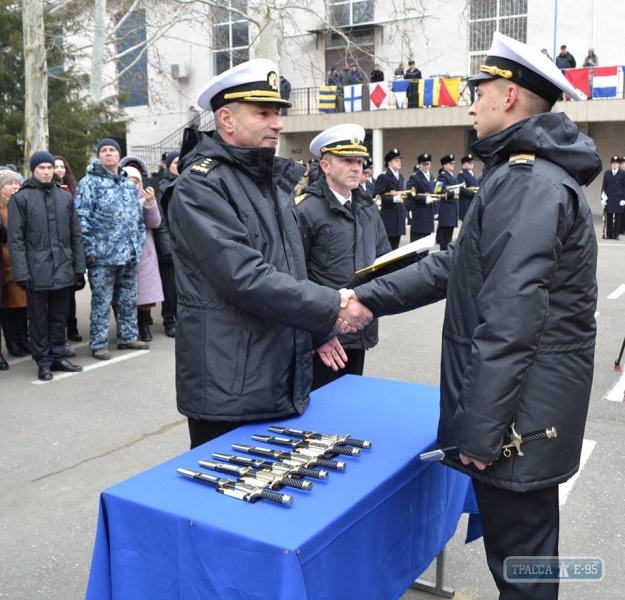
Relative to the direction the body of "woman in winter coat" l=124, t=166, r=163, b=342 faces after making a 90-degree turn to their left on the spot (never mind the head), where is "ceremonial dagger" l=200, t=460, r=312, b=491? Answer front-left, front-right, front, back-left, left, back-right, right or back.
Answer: back-right

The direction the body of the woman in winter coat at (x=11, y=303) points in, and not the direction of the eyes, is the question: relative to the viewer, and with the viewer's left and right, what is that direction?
facing the viewer and to the right of the viewer

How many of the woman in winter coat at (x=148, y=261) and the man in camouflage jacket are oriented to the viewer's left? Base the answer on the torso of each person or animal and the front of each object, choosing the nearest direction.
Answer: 0

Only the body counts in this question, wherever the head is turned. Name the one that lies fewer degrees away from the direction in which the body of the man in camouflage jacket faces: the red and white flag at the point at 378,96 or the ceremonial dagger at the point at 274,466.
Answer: the ceremonial dagger

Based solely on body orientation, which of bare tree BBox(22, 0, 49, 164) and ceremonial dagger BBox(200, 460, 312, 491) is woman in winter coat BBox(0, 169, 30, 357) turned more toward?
the ceremonial dagger

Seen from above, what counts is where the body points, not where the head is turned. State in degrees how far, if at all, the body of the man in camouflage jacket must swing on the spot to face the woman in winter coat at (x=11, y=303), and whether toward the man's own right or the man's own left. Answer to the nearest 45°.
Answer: approximately 135° to the man's own right

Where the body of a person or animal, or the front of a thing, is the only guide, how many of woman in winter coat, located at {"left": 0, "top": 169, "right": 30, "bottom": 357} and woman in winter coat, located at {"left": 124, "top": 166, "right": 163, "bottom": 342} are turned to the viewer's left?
0

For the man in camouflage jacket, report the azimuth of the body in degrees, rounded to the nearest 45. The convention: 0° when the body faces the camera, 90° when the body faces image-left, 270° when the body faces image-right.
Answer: approximately 315°

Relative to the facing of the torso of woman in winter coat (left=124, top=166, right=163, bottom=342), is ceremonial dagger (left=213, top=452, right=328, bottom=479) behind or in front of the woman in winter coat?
in front

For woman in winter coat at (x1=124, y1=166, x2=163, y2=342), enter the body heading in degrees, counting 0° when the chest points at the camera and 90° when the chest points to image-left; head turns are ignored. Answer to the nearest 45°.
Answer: approximately 315°

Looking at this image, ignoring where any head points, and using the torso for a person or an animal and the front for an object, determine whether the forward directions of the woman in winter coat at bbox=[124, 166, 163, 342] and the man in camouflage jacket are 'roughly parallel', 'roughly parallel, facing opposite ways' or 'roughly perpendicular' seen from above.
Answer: roughly parallel

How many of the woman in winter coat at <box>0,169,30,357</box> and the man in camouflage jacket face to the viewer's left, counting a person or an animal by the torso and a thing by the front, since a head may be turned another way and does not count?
0

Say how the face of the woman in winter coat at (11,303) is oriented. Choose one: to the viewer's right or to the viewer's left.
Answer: to the viewer's right
